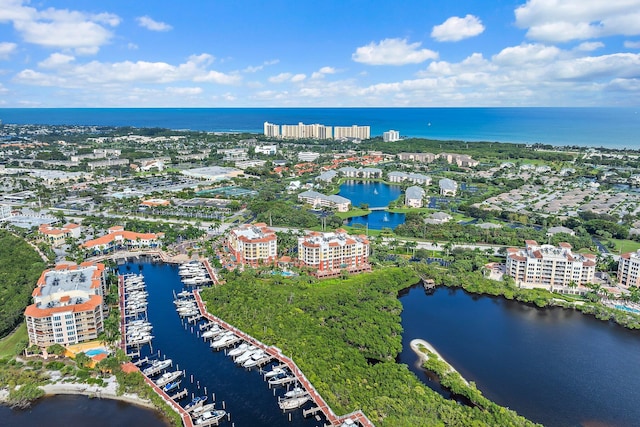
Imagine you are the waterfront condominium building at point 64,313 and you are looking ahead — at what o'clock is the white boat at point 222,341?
The white boat is roughly at 10 o'clock from the waterfront condominium building.

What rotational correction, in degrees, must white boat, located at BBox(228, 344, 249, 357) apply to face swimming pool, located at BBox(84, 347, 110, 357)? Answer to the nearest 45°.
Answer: approximately 45° to its right

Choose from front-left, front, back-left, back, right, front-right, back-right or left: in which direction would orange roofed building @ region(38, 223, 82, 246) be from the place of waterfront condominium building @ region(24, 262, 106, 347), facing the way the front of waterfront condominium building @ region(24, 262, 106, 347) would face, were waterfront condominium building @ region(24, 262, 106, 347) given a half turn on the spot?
front
